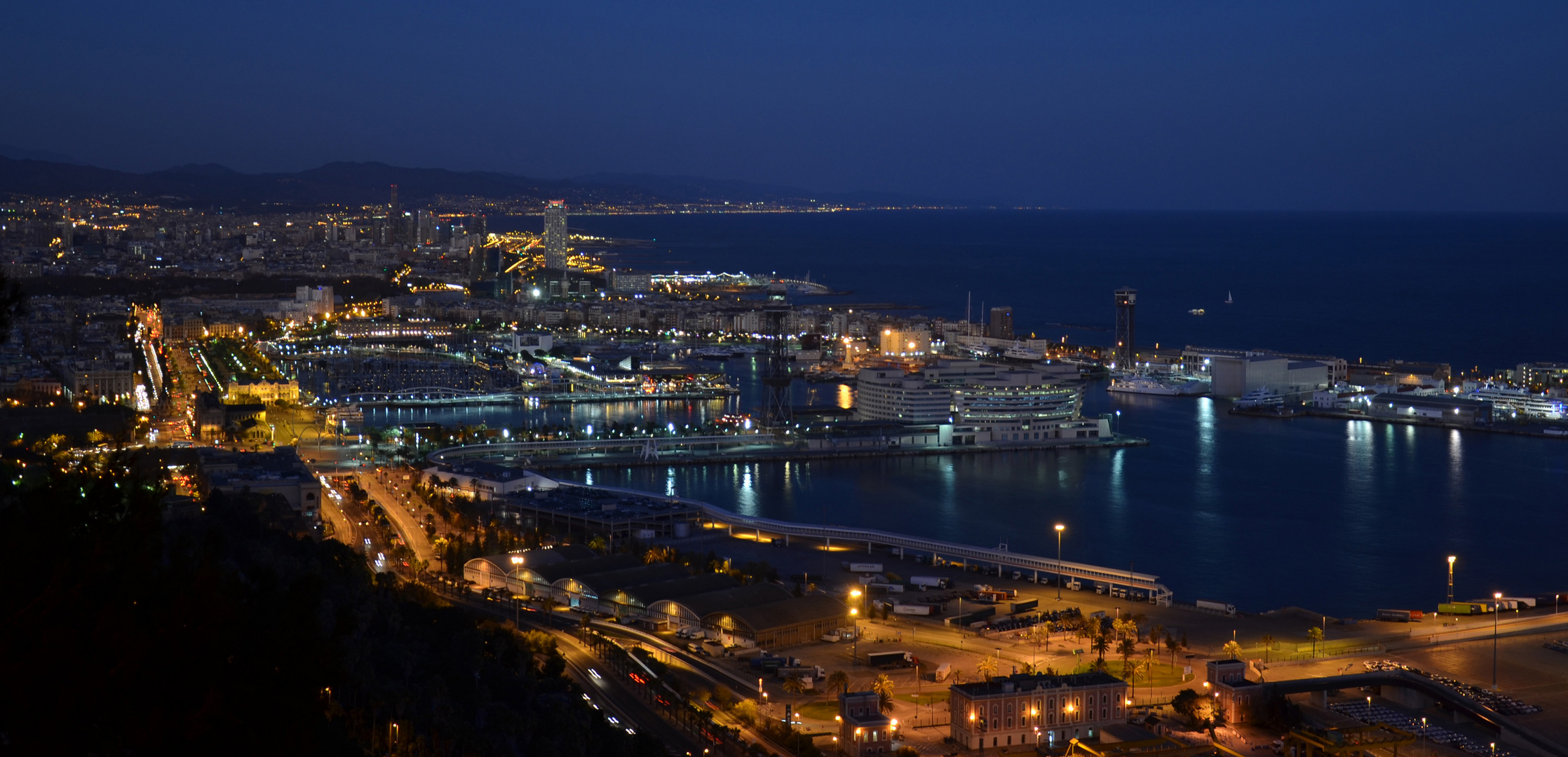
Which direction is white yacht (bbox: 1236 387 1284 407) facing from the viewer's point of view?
to the viewer's left

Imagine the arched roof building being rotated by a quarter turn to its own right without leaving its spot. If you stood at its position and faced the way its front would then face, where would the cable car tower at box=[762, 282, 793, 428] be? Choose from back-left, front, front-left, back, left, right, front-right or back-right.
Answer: front-right

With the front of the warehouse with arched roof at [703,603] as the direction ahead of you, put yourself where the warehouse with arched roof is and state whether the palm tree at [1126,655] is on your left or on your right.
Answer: on your left

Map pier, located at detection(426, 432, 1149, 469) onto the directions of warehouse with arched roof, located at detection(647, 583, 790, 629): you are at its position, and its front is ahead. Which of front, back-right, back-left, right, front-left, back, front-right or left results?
back-right

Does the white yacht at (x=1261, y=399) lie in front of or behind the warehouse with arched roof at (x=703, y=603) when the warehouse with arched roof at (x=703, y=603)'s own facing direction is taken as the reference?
behind

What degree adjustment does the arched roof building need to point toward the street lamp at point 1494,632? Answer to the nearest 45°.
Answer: approximately 135° to its left

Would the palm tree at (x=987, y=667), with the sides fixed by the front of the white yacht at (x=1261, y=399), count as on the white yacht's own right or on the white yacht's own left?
on the white yacht's own left

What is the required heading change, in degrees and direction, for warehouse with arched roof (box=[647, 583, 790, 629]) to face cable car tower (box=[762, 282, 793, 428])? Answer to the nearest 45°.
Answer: approximately 135° to its right
